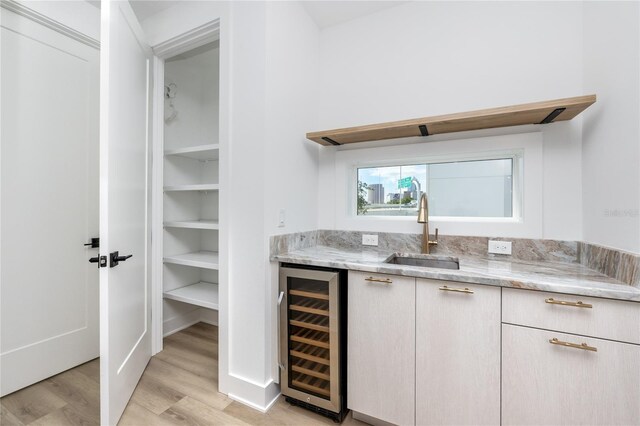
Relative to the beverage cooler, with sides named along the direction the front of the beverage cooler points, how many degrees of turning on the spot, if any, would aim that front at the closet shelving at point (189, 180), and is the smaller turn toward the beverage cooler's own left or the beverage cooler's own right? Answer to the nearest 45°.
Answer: approximately 90° to the beverage cooler's own right

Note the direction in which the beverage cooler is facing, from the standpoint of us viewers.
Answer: facing the viewer and to the left of the viewer

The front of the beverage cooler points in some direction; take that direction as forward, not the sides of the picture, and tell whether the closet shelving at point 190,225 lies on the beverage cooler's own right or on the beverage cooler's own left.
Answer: on the beverage cooler's own right

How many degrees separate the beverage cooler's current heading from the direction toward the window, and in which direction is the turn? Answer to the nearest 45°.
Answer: approximately 135° to its left

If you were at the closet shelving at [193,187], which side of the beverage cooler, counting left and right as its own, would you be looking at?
right

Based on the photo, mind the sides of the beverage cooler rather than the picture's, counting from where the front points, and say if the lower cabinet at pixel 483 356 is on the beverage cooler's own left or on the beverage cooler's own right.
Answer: on the beverage cooler's own left

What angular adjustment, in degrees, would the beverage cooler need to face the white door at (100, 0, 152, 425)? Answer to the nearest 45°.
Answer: approximately 45° to its right

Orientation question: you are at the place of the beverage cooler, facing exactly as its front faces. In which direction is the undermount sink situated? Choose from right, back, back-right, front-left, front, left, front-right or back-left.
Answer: back-left

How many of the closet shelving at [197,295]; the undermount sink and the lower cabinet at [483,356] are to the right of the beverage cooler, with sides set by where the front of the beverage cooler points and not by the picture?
1

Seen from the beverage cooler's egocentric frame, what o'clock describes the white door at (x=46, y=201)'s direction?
The white door is roughly at 2 o'clock from the beverage cooler.
